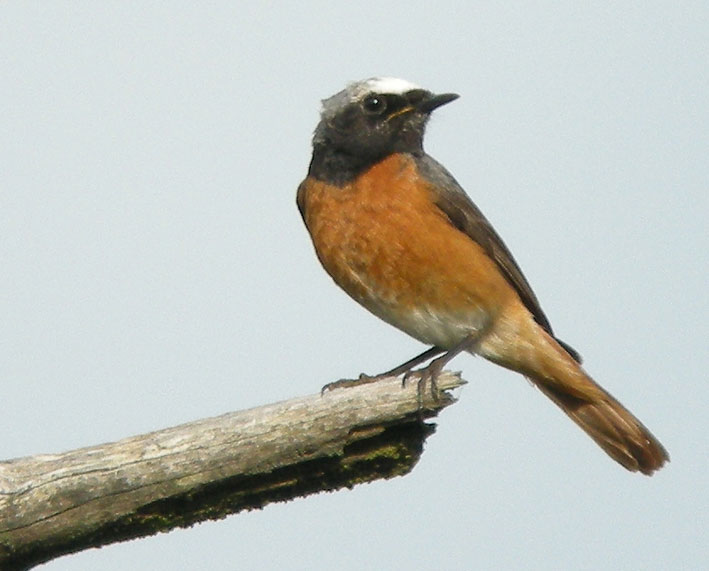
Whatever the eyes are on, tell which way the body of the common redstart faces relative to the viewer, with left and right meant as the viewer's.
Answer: facing the viewer and to the left of the viewer
